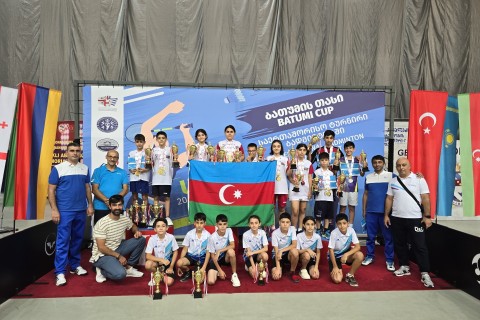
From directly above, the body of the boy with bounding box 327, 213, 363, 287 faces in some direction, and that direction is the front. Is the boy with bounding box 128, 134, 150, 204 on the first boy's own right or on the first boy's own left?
on the first boy's own right

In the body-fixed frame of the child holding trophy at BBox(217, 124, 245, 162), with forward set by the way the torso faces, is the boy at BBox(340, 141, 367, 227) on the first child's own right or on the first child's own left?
on the first child's own left

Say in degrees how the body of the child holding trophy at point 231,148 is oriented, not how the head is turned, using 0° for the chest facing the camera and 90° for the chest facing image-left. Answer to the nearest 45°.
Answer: approximately 0°

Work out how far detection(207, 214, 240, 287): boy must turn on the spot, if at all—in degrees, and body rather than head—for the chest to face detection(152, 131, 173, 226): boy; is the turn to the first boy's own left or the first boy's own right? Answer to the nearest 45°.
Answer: approximately 135° to the first boy's own right

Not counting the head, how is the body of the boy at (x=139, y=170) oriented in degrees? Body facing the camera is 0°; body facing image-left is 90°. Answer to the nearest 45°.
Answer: approximately 0°
